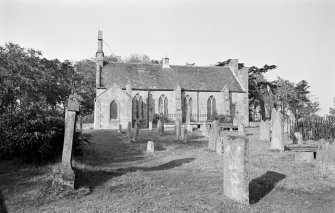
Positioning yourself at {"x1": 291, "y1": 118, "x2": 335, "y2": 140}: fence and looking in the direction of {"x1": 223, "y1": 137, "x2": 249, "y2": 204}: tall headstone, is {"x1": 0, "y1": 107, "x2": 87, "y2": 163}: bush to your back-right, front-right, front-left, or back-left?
front-right

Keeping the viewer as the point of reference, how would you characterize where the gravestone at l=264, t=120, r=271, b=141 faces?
facing the viewer and to the left of the viewer

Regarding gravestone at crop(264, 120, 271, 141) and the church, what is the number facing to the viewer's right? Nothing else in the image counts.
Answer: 0

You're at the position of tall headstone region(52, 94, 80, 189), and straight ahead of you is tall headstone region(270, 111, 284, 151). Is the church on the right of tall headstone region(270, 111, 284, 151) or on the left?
left

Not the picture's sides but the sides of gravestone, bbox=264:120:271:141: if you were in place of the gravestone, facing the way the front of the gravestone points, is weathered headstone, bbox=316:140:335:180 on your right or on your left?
on your left

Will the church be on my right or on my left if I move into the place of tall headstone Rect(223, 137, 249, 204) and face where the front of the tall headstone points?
on my right

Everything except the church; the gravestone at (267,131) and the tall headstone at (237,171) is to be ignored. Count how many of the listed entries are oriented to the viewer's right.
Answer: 0

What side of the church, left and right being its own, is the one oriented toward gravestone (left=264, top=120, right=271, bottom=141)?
left
